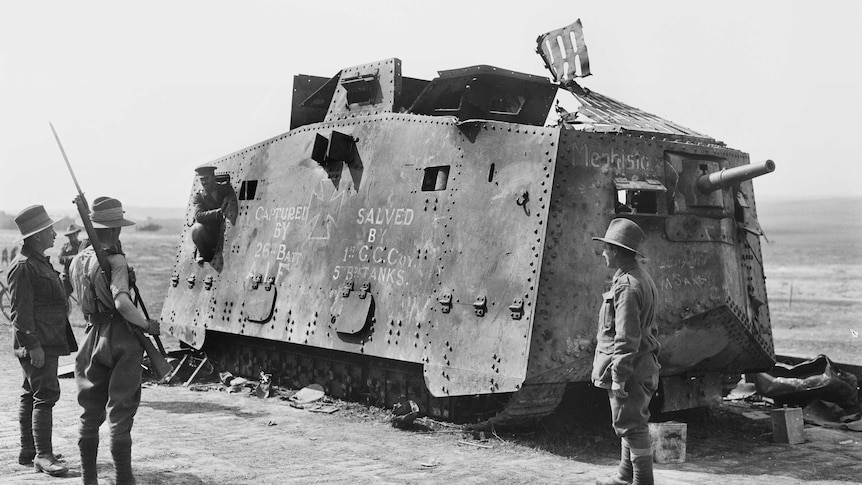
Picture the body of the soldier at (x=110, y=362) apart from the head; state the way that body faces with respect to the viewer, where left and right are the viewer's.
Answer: facing away from the viewer and to the right of the viewer

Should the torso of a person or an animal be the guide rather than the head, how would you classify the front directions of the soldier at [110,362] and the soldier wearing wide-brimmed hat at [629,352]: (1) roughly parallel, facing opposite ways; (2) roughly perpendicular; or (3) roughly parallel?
roughly perpendicular

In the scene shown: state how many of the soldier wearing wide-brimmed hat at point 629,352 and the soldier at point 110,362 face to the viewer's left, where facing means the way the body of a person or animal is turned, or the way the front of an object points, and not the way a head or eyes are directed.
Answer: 1

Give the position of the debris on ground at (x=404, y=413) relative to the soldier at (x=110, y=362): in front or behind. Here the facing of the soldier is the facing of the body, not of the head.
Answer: in front

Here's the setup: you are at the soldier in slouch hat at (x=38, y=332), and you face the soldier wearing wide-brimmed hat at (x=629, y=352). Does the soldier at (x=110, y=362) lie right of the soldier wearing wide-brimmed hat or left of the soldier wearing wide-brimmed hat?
right

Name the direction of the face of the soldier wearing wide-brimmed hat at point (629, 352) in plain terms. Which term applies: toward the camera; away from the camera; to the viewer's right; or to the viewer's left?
to the viewer's left

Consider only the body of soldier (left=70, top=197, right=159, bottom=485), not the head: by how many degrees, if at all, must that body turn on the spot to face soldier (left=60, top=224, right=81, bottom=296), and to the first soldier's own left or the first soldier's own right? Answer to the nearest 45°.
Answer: approximately 45° to the first soldier's own left

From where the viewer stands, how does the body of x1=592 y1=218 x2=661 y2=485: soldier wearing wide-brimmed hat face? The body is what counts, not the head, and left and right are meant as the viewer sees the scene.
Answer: facing to the left of the viewer

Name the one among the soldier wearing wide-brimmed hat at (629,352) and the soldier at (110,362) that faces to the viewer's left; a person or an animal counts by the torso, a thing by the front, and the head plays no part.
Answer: the soldier wearing wide-brimmed hat

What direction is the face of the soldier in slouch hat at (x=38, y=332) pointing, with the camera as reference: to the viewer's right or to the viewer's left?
to the viewer's right

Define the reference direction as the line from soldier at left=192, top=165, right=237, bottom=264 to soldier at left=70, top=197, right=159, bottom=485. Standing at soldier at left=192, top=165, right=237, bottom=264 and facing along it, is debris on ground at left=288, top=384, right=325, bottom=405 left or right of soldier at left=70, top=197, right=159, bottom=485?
left

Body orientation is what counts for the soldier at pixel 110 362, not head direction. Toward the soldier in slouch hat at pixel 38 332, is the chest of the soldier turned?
no

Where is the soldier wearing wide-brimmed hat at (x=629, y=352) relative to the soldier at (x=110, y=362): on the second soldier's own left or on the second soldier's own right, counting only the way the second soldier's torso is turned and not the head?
on the second soldier's own right
